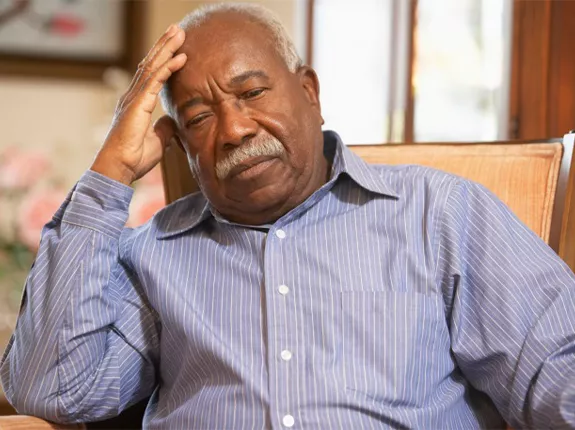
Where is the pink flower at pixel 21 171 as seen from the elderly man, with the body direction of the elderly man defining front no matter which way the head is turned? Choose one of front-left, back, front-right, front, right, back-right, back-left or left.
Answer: back-right

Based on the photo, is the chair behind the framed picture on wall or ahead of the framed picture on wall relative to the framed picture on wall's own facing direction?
ahead

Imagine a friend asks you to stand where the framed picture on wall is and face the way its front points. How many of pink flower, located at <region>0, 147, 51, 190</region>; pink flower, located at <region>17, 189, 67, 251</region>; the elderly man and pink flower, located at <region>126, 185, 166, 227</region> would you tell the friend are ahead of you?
4

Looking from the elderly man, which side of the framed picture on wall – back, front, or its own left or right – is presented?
front

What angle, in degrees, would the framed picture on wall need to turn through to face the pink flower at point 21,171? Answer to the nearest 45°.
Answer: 0° — it already faces it

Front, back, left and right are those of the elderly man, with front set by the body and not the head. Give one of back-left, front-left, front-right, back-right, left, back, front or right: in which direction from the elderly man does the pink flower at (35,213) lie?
back-right

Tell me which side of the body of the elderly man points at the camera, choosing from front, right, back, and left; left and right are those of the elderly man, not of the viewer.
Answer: front

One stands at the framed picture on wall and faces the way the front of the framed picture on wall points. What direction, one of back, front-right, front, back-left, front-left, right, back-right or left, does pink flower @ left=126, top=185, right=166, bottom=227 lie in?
front

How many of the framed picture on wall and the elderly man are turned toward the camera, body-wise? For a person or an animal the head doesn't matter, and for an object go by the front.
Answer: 2

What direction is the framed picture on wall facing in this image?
toward the camera
